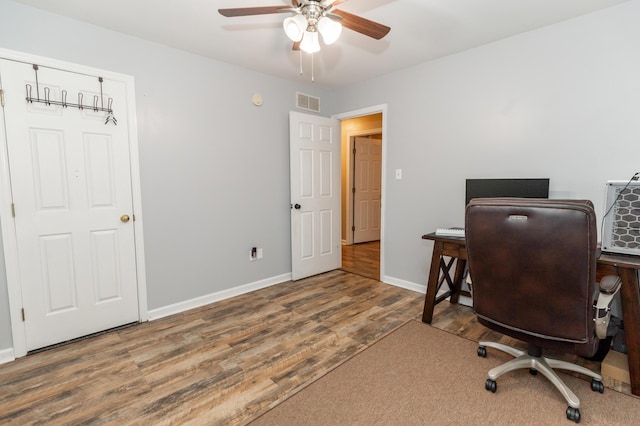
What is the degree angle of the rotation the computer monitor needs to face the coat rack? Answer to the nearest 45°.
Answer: approximately 45° to its right

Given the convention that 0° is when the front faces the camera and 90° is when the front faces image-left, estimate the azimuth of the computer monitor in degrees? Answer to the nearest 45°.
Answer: approximately 0°

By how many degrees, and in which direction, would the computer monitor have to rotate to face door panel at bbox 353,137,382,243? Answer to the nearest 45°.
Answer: approximately 135° to its right

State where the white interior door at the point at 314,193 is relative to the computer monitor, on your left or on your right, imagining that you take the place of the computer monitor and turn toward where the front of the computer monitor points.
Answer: on your right

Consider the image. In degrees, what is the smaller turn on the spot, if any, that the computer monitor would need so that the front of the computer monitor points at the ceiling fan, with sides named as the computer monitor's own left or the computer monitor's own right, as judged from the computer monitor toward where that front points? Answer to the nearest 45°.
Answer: approximately 45° to the computer monitor's own right

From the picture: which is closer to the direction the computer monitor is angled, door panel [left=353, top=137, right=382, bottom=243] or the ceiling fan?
the ceiling fan

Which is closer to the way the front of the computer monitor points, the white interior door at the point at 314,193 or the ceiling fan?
the ceiling fan

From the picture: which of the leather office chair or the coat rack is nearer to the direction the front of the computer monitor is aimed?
the leather office chair

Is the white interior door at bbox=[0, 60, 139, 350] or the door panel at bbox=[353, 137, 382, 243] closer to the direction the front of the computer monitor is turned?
the white interior door

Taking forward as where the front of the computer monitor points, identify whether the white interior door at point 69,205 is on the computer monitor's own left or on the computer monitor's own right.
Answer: on the computer monitor's own right

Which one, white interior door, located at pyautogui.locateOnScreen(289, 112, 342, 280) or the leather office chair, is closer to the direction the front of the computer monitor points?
the leather office chair

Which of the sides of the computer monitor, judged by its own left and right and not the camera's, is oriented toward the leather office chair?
front
